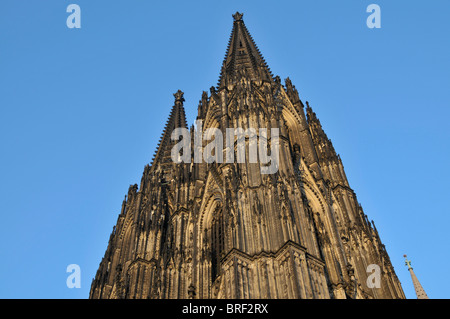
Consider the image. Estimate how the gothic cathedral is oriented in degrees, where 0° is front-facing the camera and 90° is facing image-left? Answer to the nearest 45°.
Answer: approximately 45°
